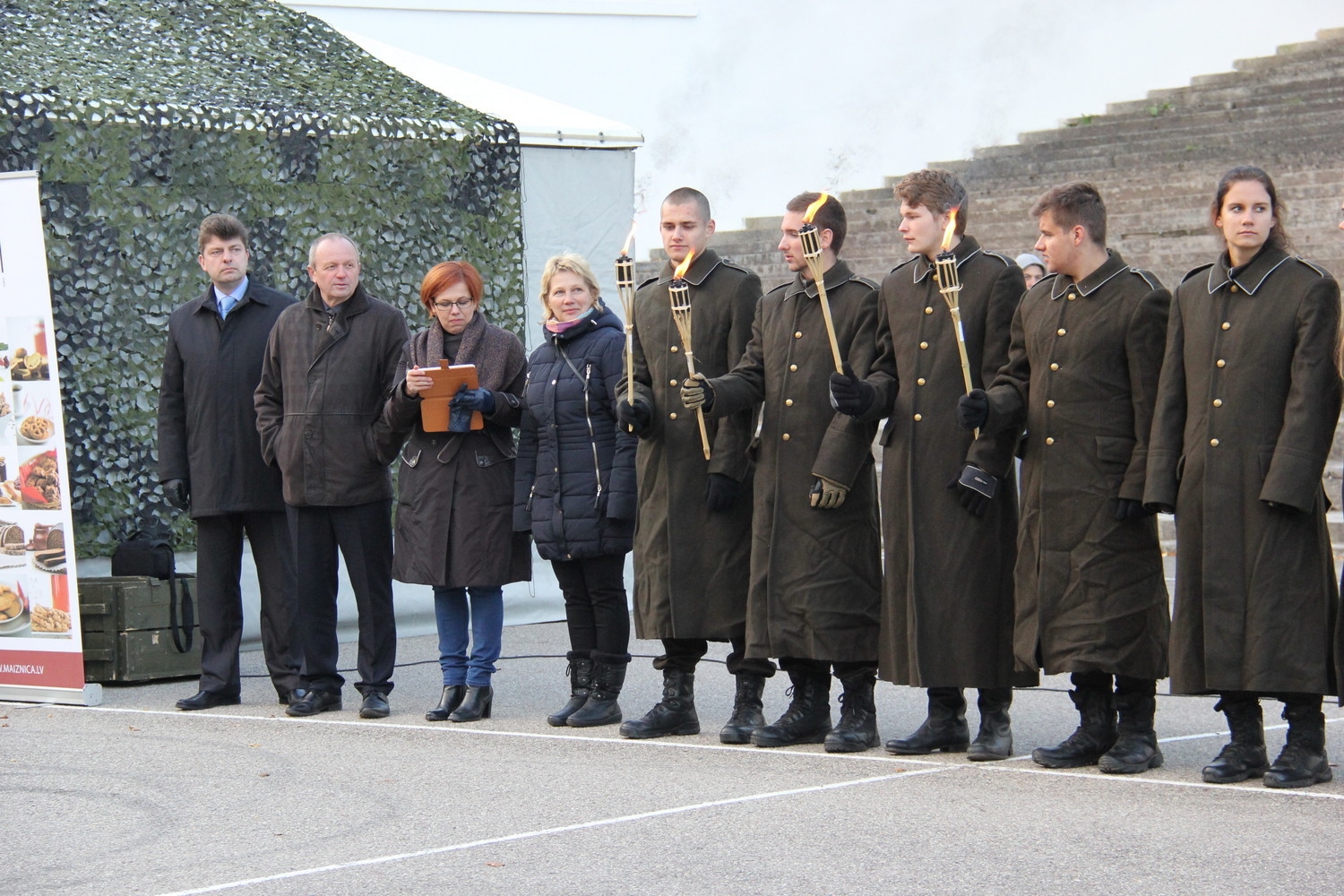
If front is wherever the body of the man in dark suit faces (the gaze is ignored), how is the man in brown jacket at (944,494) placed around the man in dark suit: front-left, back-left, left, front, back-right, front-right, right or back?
front-left

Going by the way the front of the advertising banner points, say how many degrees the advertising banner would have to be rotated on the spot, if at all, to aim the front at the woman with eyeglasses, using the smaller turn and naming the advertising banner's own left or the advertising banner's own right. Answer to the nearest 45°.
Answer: approximately 45° to the advertising banner's own left

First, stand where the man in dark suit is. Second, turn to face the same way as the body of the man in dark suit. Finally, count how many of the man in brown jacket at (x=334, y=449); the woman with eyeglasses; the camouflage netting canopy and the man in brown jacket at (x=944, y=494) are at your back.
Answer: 1

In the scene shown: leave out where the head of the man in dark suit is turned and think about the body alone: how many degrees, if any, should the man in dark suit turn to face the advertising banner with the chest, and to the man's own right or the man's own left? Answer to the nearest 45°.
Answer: approximately 90° to the man's own right

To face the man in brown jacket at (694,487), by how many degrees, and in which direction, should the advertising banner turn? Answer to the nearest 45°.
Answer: approximately 45° to its left

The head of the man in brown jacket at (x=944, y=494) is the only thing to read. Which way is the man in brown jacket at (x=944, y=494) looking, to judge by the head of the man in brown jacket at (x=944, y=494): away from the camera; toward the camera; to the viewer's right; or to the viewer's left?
to the viewer's left

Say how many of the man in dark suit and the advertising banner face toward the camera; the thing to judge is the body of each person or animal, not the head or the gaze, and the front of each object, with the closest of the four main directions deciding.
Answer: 2

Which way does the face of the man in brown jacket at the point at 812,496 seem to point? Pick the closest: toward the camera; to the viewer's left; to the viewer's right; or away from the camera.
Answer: to the viewer's left

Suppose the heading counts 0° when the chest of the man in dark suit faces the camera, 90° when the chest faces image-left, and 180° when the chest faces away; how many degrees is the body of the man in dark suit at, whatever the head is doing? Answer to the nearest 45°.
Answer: approximately 0°

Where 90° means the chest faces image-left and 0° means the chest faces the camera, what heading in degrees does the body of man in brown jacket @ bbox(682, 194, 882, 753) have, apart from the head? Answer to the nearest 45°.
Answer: approximately 45°

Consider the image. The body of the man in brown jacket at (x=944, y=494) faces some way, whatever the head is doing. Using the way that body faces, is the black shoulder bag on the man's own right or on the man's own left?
on the man's own right

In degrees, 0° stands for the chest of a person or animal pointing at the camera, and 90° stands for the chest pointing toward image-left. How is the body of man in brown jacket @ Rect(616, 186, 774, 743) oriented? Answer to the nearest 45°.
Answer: approximately 45°

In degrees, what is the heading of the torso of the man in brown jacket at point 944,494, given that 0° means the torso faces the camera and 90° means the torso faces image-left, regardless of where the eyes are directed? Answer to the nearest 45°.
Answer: approximately 45°
